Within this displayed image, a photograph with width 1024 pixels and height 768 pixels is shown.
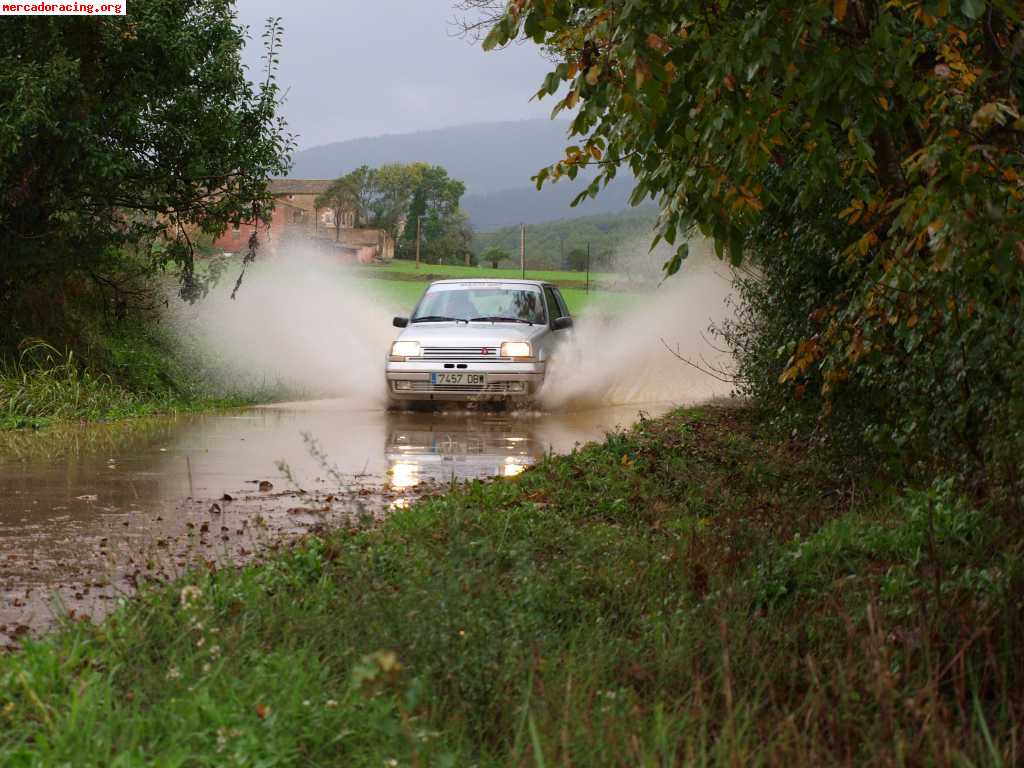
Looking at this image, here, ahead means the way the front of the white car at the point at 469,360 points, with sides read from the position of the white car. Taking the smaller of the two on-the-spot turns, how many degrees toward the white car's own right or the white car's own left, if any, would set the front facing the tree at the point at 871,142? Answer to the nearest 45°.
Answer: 0° — it already faces it

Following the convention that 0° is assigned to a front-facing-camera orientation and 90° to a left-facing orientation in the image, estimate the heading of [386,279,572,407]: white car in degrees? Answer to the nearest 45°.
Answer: approximately 0°

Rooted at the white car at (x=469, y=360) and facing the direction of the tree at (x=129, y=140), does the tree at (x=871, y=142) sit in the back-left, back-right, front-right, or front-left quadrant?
back-left

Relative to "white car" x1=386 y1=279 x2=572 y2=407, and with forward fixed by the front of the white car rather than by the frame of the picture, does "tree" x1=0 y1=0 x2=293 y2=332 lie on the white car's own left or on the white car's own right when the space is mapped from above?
on the white car's own right
